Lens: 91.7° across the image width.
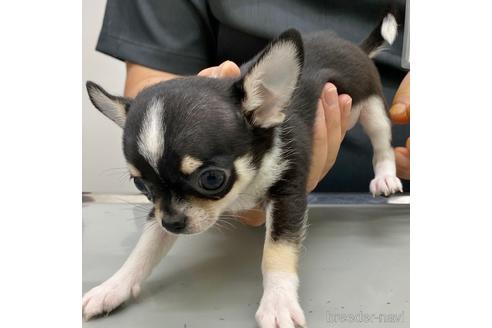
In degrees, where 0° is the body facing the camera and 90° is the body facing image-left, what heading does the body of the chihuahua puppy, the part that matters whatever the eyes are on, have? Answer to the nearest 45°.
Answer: approximately 45°
